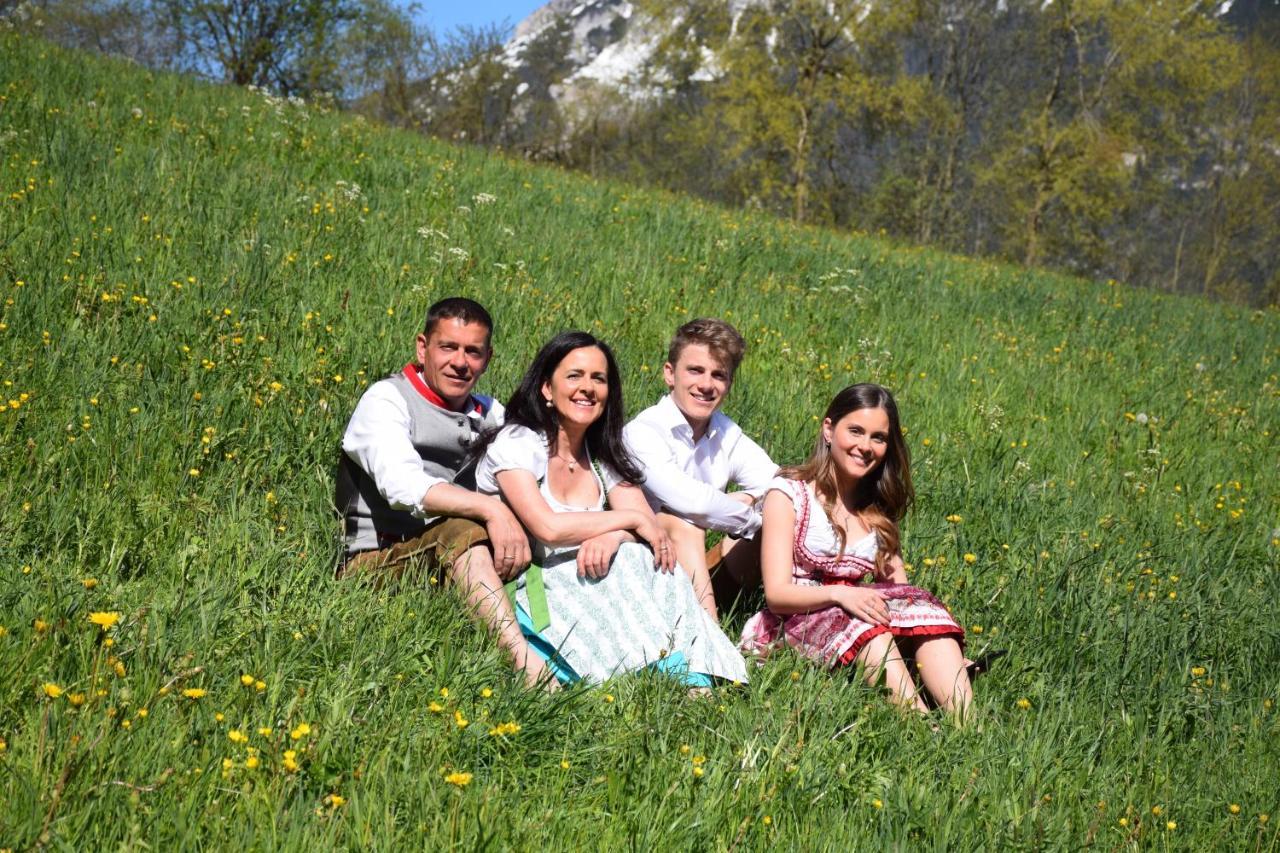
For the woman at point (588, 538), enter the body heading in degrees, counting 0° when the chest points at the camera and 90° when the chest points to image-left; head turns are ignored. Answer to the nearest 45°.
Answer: approximately 315°

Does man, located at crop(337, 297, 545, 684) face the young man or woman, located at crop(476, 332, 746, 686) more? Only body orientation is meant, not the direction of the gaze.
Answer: the woman

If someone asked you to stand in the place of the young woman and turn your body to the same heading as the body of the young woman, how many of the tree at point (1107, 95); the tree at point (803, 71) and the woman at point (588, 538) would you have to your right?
1

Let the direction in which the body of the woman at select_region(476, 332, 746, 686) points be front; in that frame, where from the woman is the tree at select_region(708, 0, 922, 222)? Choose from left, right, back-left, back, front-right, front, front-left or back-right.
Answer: back-left

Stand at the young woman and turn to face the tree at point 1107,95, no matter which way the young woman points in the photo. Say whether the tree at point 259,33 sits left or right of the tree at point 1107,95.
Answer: left

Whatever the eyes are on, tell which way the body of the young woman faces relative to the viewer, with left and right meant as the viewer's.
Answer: facing the viewer and to the right of the viewer

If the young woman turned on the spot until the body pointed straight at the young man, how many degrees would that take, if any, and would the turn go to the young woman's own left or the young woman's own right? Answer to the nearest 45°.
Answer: approximately 135° to the young woman's own right

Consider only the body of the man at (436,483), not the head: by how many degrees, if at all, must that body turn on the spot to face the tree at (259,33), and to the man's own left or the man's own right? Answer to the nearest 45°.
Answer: approximately 135° to the man's own left

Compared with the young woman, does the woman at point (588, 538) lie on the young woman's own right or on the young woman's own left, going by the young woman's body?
on the young woman's own right

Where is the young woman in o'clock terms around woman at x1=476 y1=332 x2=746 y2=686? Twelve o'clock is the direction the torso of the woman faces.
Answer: The young woman is roughly at 10 o'clock from the woman.

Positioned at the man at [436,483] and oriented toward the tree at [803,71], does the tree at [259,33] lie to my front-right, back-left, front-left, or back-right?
front-left
